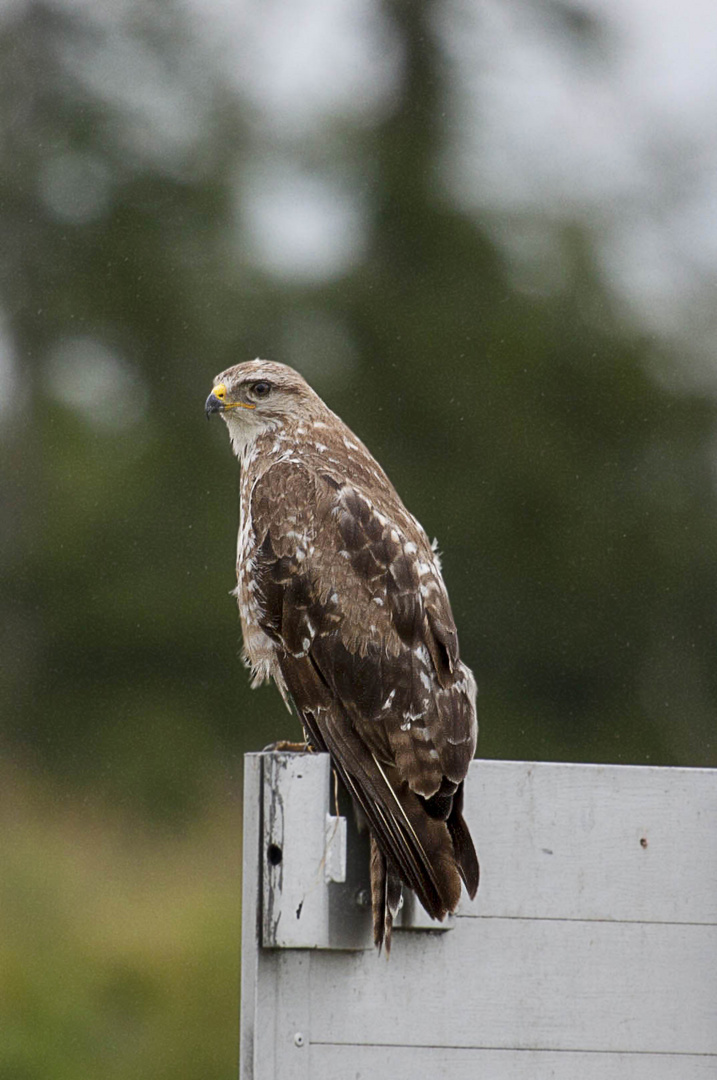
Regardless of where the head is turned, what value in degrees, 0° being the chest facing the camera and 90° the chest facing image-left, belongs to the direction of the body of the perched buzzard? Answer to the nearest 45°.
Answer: approximately 135°
